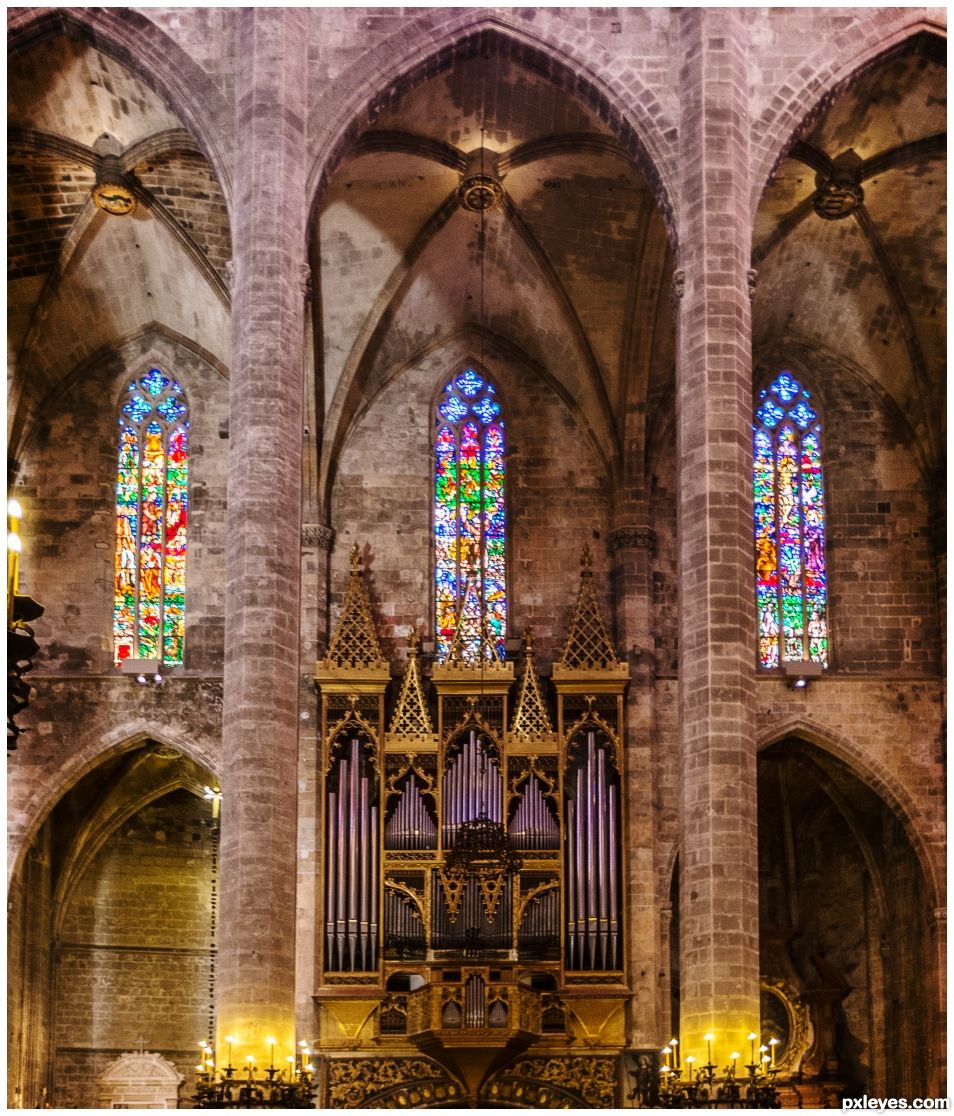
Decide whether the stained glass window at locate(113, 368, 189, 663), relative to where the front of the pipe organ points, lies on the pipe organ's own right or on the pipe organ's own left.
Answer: on the pipe organ's own right

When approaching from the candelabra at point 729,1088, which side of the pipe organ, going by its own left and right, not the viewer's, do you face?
front

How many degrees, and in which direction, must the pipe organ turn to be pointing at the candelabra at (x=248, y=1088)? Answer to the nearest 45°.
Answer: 0° — it already faces it

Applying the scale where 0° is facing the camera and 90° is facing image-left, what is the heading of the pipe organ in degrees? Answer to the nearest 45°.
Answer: approximately 0°

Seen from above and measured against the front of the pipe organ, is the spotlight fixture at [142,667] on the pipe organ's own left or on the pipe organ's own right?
on the pipe organ's own right

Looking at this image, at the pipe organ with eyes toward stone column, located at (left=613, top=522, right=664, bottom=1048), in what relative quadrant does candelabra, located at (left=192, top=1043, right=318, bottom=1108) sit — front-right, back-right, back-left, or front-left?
back-right

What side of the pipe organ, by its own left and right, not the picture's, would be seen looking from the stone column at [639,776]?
left
